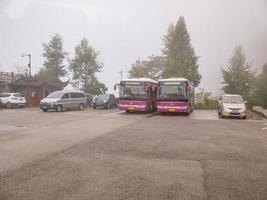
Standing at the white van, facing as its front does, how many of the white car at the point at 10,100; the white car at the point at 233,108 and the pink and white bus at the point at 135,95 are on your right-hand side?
1

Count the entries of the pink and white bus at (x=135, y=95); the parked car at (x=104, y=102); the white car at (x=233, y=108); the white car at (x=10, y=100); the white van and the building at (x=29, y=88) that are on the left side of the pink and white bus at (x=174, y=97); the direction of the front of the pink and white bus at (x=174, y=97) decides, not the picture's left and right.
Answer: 1

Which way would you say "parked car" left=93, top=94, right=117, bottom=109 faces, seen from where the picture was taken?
facing the viewer and to the left of the viewer

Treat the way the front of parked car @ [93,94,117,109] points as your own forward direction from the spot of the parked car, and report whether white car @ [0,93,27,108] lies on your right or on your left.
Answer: on your right

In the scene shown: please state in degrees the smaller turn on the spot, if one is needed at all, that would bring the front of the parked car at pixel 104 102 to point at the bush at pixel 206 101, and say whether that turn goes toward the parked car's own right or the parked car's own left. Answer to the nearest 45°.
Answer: approximately 135° to the parked car's own left

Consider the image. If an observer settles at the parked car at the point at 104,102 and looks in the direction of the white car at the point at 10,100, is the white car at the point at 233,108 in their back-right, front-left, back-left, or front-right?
back-left

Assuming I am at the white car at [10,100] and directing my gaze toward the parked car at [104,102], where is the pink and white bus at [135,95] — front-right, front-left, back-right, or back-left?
front-right

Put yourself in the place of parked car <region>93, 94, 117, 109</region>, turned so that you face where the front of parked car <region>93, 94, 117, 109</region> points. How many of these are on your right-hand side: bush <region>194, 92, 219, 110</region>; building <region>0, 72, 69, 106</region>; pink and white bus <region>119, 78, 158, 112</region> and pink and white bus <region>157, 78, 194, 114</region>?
1

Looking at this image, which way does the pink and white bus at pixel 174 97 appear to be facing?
toward the camera

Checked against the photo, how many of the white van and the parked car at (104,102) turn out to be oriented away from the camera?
0

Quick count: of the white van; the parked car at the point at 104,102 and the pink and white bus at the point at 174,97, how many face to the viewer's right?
0

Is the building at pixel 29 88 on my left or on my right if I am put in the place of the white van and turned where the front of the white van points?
on my right
